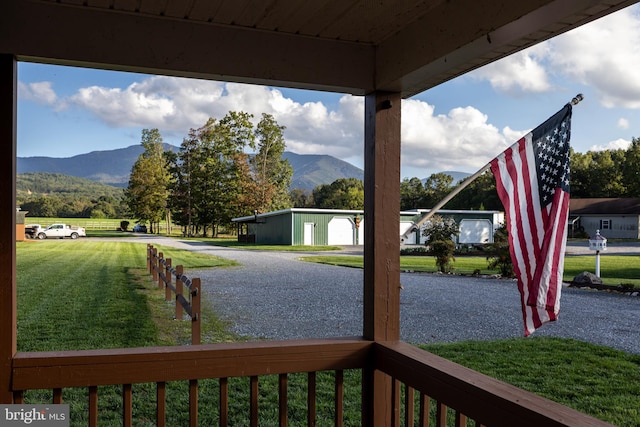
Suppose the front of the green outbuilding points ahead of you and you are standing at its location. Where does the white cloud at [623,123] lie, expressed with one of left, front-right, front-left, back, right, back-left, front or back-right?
back-left

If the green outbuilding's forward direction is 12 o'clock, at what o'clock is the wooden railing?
The wooden railing is roughly at 12 o'clock from the green outbuilding.

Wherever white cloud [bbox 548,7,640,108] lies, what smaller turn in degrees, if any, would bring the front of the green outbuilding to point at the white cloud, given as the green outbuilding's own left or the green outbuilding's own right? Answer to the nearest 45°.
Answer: approximately 135° to the green outbuilding's own left

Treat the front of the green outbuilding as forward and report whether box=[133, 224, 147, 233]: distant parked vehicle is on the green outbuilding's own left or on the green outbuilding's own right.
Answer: on the green outbuilding's own right

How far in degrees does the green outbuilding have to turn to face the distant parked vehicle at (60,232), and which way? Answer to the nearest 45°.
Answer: approximately 90° to its right

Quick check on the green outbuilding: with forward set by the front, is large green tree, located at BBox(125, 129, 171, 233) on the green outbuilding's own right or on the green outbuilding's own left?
on the green outbuilding's own right

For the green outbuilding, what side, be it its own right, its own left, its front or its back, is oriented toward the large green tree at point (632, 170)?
left

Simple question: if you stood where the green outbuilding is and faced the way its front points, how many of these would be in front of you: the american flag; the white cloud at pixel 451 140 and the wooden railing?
2

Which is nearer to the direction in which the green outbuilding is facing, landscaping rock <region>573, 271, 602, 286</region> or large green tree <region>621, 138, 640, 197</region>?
the landscaping rock

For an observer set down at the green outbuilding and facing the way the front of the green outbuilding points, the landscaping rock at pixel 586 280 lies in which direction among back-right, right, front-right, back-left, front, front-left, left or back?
front-left

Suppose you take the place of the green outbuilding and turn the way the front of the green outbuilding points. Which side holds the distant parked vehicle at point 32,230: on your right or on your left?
on your right

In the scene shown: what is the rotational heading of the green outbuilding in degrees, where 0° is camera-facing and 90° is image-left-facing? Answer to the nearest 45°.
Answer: approximately 0°

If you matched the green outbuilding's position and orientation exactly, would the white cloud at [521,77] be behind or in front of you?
behind

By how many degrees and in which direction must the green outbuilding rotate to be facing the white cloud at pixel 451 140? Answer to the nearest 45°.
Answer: approximately 135° to its left

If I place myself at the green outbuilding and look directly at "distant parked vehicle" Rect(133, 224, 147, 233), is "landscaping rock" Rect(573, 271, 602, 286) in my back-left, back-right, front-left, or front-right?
back-left

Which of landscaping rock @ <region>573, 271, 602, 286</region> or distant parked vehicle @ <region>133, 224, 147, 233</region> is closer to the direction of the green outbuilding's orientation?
the landscaping rock
